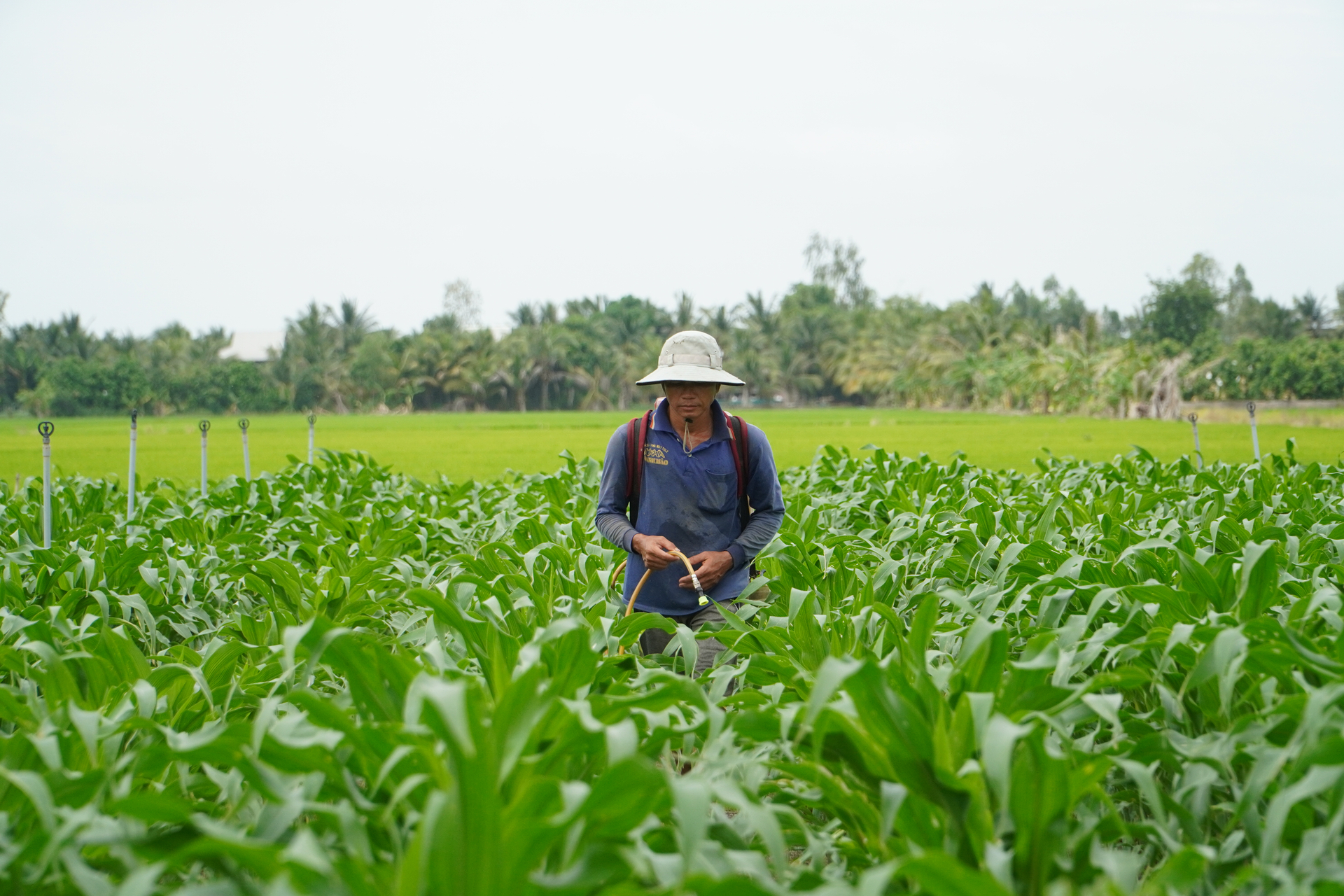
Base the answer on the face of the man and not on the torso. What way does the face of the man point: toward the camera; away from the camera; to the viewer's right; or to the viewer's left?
toward the camera

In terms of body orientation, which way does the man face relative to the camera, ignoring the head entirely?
toward the camera
